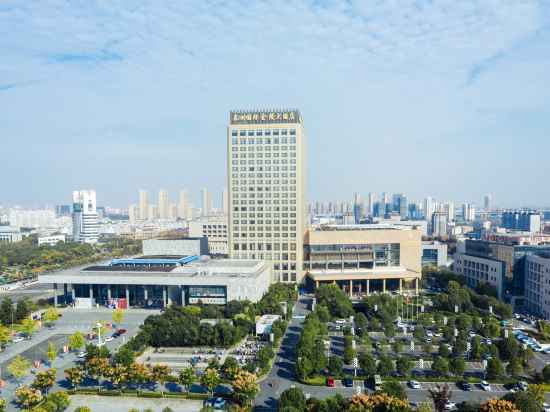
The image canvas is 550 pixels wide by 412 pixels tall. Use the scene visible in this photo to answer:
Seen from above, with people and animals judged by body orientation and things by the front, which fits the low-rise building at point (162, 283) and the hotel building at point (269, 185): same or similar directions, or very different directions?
same or similar directions

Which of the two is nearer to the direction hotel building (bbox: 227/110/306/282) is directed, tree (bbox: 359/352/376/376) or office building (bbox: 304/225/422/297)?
the tree

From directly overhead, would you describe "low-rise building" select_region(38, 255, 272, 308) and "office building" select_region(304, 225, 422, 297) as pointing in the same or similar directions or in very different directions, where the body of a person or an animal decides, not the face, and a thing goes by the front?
same or similar directions

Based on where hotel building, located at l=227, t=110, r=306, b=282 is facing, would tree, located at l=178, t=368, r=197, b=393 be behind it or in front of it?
in front

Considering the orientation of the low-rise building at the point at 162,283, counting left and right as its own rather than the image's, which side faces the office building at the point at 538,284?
left

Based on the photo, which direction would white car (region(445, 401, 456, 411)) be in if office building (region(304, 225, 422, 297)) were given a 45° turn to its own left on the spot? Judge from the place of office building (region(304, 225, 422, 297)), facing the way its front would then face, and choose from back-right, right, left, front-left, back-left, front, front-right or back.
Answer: front-right

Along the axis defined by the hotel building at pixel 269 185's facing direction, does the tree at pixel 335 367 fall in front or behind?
in front

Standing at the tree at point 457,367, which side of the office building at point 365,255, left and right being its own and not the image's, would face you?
front

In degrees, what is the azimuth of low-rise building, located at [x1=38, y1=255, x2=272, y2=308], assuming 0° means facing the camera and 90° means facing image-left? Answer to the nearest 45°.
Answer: approximately 0°

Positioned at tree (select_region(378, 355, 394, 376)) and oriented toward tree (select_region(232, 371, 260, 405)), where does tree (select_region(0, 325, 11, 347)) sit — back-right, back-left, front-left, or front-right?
front-right

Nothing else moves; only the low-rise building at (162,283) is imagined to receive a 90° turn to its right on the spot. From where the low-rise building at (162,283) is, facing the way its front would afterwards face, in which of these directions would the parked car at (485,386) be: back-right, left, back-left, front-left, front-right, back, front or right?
back-left

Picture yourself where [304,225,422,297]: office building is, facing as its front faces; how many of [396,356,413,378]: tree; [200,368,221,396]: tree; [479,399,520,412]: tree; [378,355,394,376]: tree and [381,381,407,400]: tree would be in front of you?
5

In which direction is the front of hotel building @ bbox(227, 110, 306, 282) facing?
toward the camera

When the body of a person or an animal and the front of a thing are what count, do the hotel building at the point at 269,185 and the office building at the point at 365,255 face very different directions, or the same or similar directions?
same or similar directions

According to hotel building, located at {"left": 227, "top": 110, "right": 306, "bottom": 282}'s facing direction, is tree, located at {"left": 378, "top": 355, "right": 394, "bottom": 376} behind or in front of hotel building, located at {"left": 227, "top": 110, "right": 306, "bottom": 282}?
in front

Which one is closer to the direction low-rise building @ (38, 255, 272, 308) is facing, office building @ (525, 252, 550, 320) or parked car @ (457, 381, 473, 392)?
the parked car

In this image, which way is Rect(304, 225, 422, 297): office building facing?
toward the camera

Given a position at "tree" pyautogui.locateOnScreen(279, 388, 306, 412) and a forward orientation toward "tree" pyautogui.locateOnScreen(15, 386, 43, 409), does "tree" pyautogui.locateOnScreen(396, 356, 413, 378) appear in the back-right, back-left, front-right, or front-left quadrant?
back-right

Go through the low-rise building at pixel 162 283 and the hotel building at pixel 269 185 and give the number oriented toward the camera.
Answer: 2

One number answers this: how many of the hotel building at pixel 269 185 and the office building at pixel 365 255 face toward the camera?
2

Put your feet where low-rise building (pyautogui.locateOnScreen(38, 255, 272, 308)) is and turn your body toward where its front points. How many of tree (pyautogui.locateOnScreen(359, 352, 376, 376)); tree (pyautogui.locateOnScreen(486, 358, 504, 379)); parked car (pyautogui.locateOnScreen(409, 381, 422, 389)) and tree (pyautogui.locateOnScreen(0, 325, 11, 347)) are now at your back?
0
